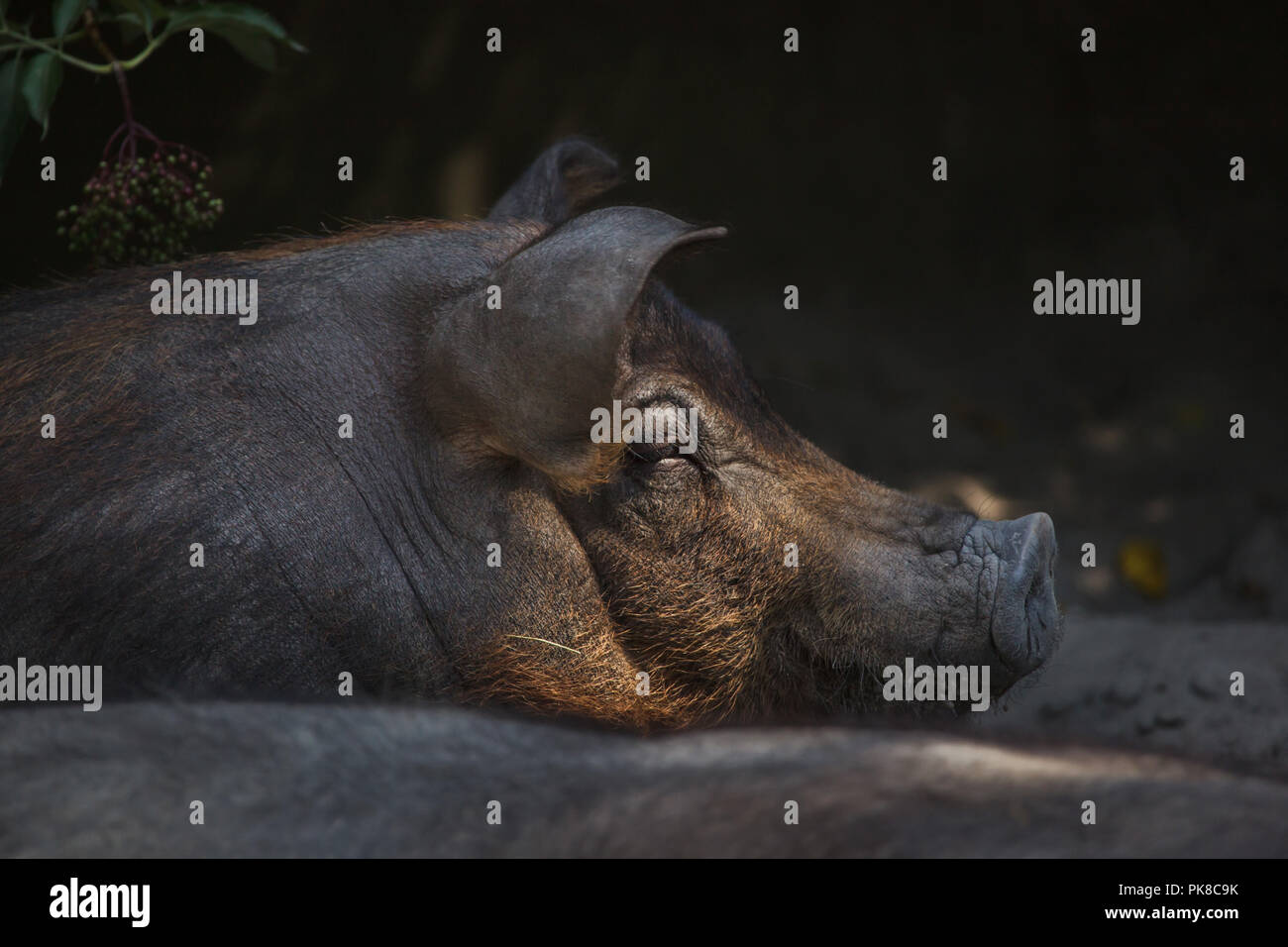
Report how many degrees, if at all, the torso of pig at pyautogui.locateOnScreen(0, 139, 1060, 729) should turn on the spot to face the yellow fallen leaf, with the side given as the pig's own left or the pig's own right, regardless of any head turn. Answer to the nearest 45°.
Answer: approximately 45° to the pig's own left

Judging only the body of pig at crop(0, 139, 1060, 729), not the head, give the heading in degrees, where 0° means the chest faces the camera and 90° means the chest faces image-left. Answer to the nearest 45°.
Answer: approximately 270°

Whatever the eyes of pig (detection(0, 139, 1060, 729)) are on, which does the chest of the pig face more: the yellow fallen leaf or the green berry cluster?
the yellow fallen leaf

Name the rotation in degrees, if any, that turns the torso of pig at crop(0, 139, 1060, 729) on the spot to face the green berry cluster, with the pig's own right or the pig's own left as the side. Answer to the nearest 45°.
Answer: approximately 135° to the pig's own left
